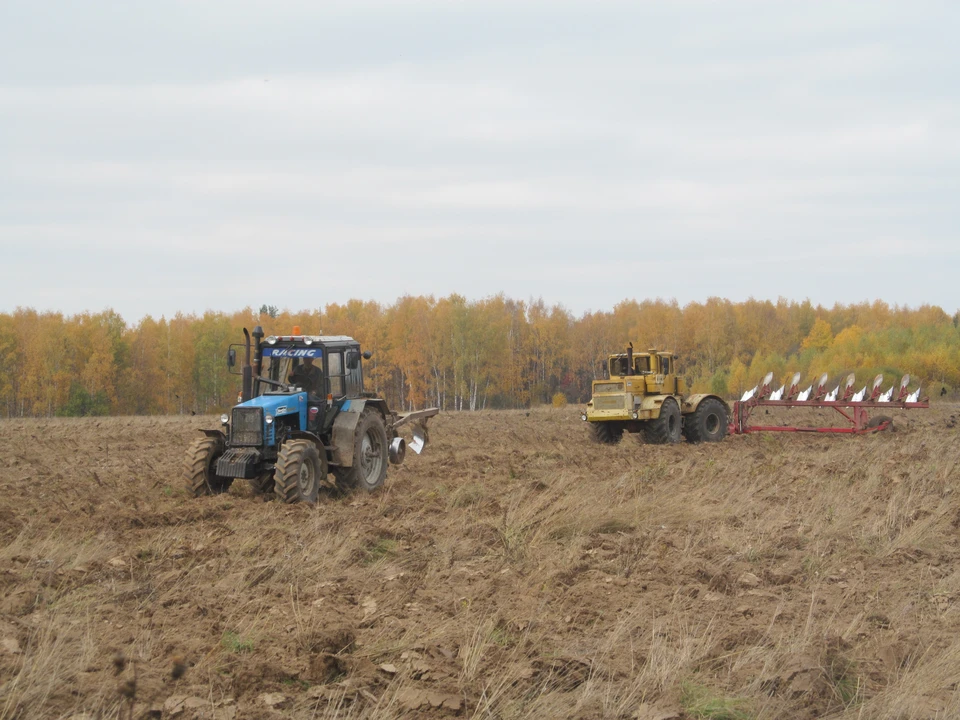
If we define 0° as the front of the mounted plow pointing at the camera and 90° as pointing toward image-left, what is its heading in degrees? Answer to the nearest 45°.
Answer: approximately 90°

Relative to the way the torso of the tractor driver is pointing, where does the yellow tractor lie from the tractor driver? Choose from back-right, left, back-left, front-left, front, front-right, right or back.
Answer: back

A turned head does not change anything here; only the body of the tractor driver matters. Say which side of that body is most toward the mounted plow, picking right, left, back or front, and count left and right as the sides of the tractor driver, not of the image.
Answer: back

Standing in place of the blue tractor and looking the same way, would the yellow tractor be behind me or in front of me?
behind

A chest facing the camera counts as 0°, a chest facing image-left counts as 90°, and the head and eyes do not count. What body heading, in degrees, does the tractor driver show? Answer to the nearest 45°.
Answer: approximately 45°
